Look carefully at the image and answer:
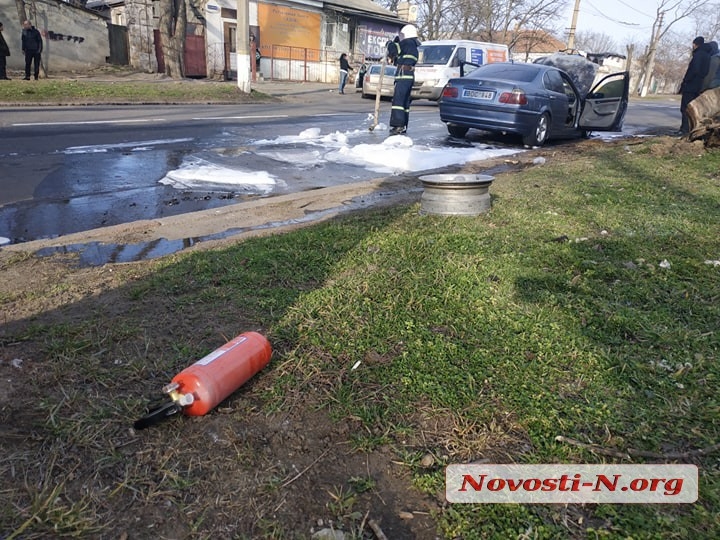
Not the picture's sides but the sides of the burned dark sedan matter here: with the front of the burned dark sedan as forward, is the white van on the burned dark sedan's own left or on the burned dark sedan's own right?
on the burned dark sedan's own left

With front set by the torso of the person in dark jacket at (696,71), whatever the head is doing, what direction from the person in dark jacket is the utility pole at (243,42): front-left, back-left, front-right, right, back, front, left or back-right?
front

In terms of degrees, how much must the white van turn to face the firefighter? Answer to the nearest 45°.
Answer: approximately 45° to its left

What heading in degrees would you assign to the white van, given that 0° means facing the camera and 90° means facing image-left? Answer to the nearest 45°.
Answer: approximately 45°

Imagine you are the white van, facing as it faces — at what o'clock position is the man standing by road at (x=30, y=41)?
The man standing by road is roughly at 1 o'clock from the white van.

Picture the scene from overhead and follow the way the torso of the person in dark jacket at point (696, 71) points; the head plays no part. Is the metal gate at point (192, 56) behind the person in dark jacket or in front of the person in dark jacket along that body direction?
in front

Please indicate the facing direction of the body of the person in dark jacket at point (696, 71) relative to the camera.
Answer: to the viewer's left

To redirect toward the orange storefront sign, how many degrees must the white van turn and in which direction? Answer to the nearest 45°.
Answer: approximately 90° to its right

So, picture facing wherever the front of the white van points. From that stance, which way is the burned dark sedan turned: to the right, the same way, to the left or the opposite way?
the opposite way

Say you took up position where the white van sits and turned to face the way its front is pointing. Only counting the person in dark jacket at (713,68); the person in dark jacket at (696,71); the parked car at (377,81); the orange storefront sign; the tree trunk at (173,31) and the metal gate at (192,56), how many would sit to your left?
2

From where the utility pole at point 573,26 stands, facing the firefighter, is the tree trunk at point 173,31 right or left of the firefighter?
right
